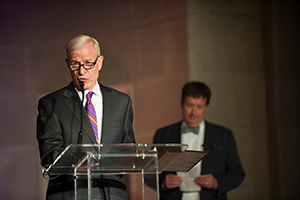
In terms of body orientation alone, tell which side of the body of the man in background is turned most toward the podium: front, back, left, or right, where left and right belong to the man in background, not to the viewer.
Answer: front

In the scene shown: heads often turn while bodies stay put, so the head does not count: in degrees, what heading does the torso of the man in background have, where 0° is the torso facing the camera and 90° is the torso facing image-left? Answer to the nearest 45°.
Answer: approximately 0°
